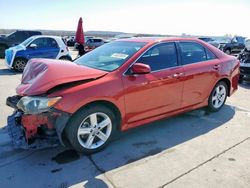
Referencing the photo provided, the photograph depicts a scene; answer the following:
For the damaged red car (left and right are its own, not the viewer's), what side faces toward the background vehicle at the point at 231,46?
back

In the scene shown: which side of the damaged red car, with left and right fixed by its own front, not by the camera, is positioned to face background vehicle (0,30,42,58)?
right

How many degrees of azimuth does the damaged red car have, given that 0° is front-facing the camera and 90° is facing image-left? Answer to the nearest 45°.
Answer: approximately 45°

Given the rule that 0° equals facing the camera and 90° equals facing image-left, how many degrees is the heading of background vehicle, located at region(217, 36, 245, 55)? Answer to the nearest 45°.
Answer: approximately 45°

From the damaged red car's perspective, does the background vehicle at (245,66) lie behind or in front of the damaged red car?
behind

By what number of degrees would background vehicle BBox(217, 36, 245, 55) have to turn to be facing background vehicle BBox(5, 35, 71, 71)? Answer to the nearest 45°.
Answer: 0° — it already faces it
